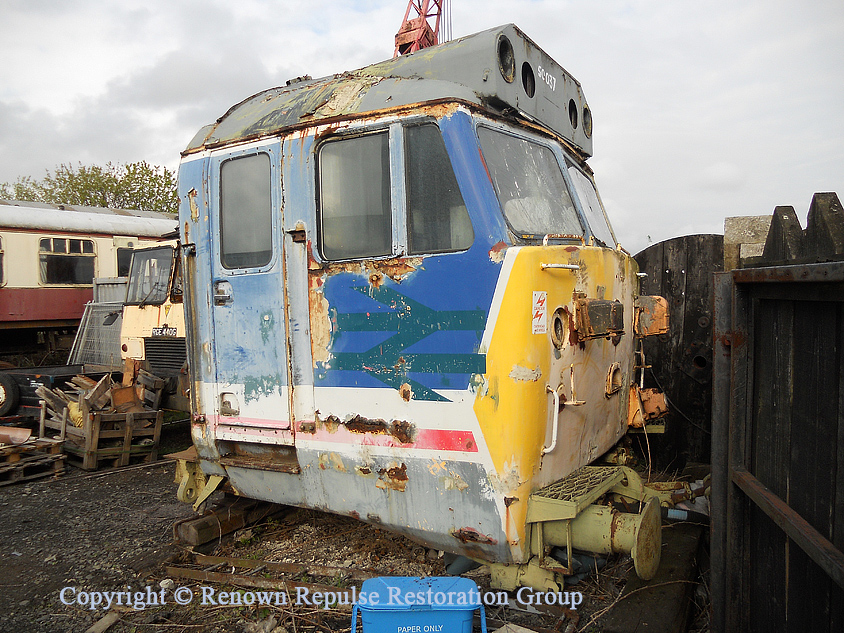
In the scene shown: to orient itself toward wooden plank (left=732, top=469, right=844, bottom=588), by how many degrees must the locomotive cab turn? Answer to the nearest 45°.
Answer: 0° — it already faces it

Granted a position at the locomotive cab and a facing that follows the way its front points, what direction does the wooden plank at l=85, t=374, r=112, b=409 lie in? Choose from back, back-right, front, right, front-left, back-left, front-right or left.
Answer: back

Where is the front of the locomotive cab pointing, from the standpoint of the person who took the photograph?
facing the viewer and to the right of the viewer

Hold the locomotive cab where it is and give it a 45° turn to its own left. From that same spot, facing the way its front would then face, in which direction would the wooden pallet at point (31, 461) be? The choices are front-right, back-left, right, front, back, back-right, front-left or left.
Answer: back-left

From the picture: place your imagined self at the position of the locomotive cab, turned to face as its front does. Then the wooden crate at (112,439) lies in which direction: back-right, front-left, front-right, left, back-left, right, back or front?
back
